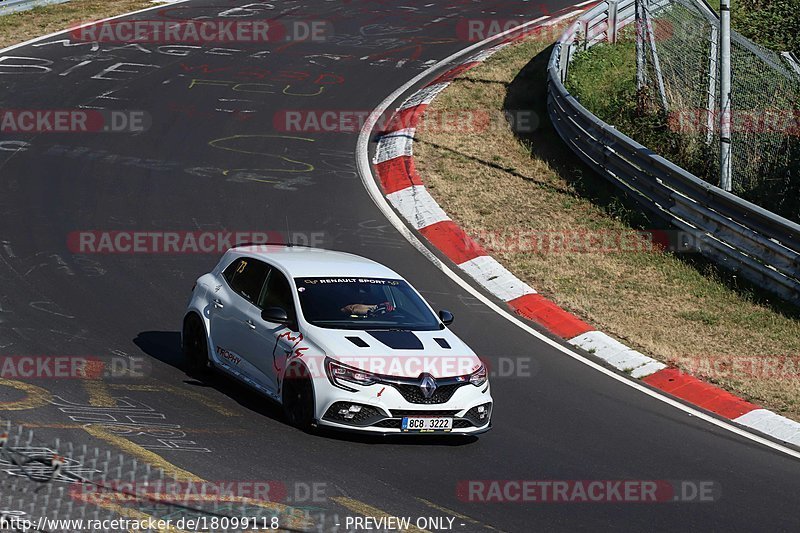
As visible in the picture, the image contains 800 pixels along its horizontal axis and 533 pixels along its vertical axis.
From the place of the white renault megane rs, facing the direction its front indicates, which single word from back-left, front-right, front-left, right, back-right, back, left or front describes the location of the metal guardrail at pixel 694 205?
left

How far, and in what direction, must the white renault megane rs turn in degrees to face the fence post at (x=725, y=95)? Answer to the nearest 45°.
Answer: approximately 90° to its left

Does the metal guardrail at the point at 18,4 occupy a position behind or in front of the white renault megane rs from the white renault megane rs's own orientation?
behind

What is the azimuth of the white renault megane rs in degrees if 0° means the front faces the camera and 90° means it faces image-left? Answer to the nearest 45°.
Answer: approximately 315°

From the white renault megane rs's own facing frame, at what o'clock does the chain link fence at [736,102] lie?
The chain link fence is roughly at 9 o'clock from the white renault megane rs.

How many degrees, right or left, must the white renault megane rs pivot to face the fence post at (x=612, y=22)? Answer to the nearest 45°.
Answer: approximately 135° to its left

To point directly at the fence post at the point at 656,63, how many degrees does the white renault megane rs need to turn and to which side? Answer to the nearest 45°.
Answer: approximately 90° to its left
